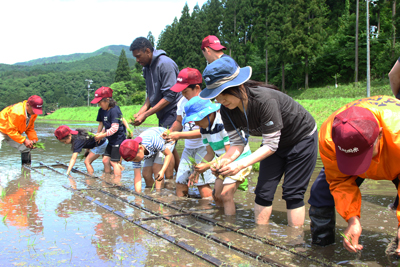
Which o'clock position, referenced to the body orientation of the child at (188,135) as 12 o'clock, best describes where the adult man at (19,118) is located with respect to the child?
The adult man is roughly at 3 o'clock from the child.

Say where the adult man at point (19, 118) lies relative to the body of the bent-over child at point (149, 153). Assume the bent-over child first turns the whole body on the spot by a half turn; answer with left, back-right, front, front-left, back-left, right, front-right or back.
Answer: left

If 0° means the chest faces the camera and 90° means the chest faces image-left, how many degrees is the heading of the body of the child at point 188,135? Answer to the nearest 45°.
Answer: approximately 45°

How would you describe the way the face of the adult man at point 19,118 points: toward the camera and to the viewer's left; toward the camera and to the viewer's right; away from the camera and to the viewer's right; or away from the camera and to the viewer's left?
toward the camera and to the viewer's right

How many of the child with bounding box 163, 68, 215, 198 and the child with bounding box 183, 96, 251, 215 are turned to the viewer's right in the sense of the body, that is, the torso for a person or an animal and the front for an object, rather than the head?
0

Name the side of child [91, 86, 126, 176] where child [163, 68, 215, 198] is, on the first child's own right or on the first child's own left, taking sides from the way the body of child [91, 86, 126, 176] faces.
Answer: on the first child's own left
